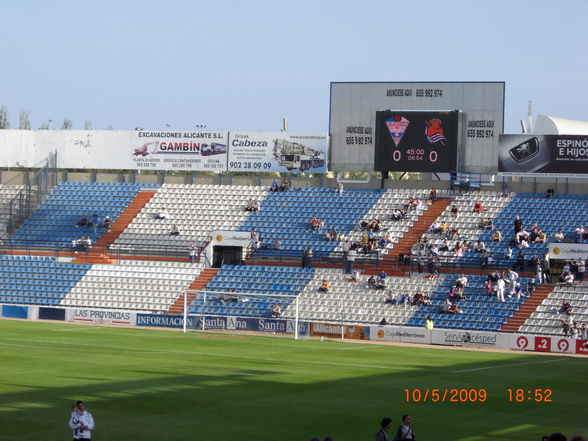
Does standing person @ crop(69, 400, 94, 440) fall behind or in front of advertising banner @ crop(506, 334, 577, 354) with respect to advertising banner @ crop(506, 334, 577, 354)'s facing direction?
in front

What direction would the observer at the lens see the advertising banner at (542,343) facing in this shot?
facing the viewer
